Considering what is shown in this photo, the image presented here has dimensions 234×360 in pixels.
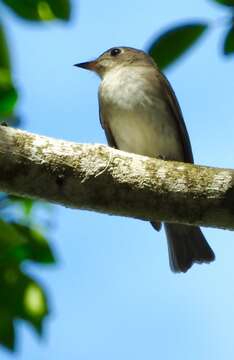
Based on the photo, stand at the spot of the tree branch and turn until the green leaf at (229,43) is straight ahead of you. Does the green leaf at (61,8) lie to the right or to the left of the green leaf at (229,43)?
left

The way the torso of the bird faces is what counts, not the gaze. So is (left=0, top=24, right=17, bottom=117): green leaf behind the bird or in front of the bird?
in front

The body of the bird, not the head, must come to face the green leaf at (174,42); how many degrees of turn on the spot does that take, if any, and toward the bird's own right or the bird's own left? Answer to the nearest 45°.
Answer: approximately 180°

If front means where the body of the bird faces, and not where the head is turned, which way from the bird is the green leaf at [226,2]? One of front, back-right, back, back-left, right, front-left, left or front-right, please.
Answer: back-left

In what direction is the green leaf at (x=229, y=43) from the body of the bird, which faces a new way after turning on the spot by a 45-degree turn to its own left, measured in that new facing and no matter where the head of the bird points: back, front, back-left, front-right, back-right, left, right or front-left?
back-left

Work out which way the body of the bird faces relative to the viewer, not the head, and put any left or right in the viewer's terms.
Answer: facing the viewer and to the left of the viewer
